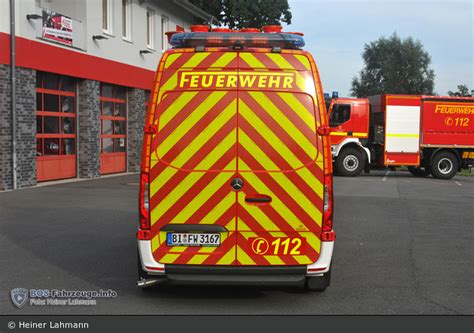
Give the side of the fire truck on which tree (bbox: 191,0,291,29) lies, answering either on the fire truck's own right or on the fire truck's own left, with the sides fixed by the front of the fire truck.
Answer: on the fire truck's own right

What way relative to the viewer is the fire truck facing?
to the viewer's left

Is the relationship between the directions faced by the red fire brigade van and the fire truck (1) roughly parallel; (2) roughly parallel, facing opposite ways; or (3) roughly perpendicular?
roughly perpendicular

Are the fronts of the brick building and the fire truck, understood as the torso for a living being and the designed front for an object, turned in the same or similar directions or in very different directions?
very different directions

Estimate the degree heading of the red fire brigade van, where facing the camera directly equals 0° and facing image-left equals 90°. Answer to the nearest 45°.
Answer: approximately 180°

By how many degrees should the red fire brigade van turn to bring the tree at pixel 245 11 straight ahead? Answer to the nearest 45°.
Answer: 0° — it already faces it
